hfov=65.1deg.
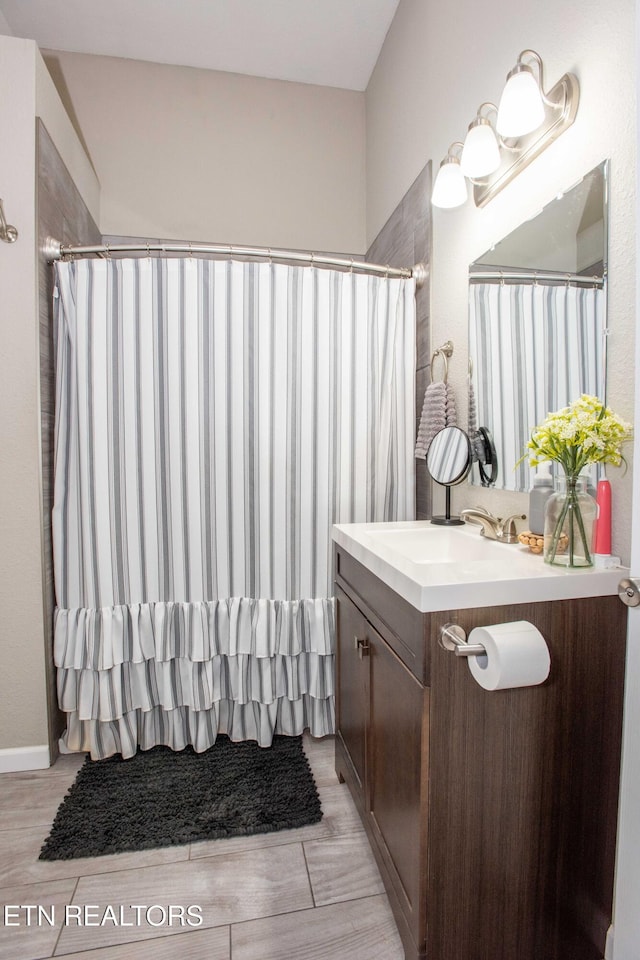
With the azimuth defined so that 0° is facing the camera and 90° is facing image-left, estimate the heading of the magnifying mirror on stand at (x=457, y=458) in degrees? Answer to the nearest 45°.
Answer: approximately 45°

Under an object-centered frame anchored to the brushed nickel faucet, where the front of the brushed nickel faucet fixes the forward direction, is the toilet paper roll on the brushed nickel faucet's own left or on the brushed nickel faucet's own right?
on the brushed nickel faucet's own left
